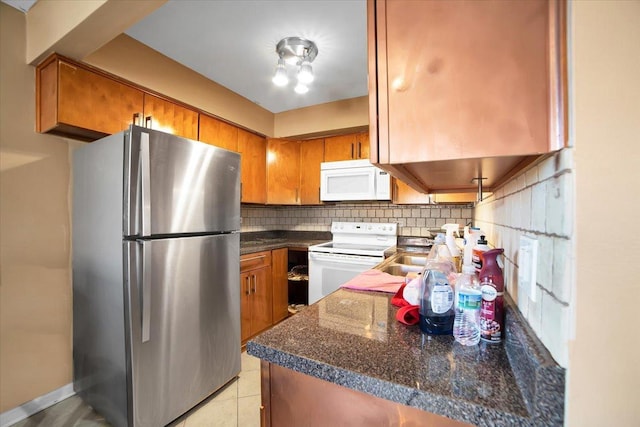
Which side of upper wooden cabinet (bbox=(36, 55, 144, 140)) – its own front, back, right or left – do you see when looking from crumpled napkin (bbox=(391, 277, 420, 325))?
front

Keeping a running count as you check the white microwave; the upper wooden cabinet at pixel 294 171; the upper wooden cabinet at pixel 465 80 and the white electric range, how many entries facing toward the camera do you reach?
3

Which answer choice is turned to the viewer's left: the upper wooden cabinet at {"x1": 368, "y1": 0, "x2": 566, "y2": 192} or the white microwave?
the upper wooden cabinet

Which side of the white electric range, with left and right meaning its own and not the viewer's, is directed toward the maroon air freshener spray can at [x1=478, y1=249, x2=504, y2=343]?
front

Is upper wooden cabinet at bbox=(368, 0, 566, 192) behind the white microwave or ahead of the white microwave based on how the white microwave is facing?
ahead

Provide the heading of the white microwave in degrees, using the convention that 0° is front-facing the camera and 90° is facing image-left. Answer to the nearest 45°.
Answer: approximately 0°

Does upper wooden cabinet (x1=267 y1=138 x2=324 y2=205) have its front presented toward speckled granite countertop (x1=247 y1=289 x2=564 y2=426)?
yes

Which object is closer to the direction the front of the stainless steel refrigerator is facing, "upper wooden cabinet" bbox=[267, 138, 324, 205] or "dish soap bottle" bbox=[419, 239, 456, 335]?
the dish soap bottle

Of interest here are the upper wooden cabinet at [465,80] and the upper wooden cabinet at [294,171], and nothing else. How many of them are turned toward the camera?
1

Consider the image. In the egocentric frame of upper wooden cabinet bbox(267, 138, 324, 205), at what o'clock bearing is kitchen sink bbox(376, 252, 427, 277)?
The kitchen sink is roughly at 11 o'clock from the upper wooden cabinet.

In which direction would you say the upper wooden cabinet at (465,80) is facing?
to the viewer's left

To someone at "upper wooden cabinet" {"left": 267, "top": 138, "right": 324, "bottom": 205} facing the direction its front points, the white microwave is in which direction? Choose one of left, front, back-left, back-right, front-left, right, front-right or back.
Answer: front-left

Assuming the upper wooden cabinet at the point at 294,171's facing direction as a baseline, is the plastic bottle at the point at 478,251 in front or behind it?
in front
